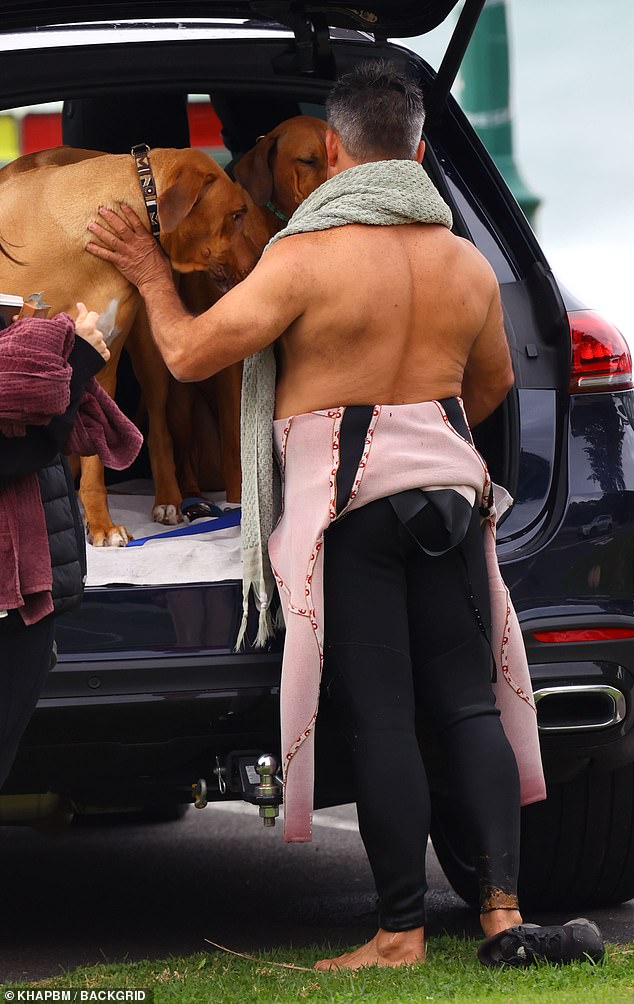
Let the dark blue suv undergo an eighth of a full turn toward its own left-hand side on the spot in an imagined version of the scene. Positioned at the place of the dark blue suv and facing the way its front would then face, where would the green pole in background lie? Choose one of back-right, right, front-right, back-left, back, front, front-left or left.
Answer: front-right

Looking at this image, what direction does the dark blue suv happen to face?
away from the camera

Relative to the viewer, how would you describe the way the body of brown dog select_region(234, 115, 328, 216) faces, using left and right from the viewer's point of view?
facing the viewer and to the right of the viewer

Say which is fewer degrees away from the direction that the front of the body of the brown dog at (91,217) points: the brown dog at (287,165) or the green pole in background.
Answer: the brown dog

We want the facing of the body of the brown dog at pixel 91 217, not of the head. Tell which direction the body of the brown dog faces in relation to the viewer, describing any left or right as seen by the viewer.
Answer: facing to the right of the viewer

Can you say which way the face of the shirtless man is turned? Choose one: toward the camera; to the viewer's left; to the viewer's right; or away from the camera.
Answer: away from the camera

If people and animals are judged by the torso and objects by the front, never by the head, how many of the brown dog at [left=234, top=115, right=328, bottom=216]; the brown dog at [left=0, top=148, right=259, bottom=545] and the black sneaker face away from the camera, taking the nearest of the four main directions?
0
